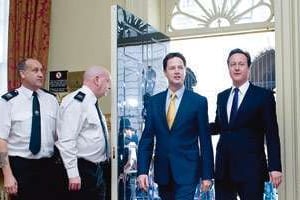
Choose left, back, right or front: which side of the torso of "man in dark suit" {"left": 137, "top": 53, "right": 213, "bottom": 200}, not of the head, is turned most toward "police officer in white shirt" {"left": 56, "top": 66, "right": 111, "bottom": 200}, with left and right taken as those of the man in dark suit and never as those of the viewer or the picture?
right

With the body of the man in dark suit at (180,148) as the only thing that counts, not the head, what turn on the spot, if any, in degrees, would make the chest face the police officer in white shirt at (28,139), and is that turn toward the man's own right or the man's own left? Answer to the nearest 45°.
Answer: approximately 90° to the man's own right

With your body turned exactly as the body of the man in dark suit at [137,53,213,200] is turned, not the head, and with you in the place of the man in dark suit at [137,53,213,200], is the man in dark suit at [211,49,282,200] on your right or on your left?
on your left

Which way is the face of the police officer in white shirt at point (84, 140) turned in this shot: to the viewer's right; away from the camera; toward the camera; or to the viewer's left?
to the viewer's right
